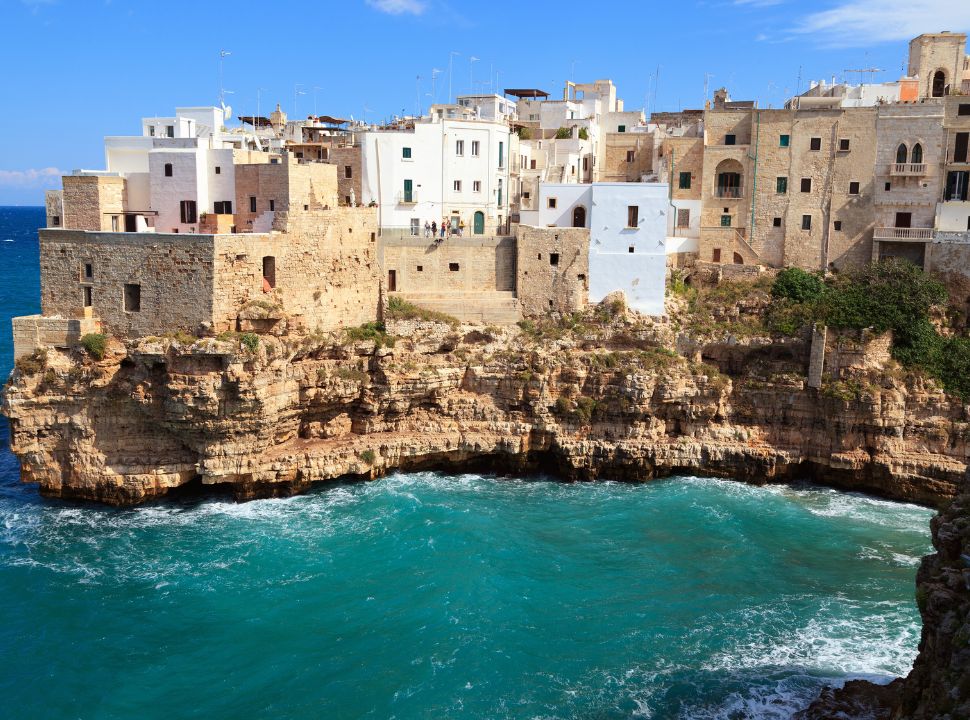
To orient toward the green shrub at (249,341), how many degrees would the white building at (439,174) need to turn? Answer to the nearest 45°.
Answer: approximately 45° to its right

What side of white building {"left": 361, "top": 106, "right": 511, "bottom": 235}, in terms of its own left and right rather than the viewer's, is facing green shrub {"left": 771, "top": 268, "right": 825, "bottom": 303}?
left

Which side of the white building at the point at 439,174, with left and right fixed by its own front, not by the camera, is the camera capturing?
front

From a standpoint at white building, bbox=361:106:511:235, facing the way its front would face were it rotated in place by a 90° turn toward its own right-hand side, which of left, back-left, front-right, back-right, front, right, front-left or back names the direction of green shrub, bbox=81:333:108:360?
front-left

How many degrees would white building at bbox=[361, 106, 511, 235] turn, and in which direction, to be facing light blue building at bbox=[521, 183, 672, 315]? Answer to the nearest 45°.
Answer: approximately 45° to its left

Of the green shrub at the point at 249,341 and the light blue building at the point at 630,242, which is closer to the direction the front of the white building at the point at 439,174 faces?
the green shrub

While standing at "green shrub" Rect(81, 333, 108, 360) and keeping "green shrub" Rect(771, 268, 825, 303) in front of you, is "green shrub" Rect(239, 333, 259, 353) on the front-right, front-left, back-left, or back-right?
front-right
